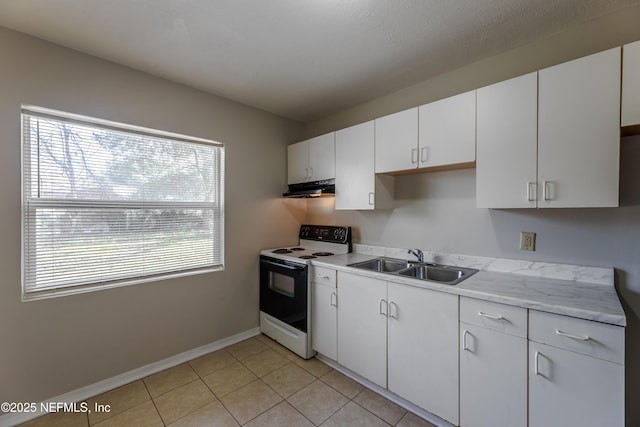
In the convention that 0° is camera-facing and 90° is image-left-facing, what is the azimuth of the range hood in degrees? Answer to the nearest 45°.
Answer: approximately 45°

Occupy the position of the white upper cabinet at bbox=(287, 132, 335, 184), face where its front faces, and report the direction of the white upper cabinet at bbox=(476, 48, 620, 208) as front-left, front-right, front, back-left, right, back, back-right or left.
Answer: left

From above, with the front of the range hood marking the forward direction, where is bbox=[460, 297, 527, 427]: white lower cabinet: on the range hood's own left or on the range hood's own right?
on the range hood's own left

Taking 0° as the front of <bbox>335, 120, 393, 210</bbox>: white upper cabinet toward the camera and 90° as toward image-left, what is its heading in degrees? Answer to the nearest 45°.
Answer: approximately 45°

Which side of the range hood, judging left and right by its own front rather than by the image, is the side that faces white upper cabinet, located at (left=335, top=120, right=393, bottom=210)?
left

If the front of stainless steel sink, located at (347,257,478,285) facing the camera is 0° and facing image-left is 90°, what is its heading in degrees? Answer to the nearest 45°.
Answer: approximately 45°

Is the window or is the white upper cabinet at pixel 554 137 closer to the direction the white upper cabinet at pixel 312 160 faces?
the window

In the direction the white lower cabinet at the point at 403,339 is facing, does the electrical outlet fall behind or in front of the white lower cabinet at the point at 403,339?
behind

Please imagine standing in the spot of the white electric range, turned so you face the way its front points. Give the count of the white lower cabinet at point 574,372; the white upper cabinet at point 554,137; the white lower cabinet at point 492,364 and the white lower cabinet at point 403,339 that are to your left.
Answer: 4

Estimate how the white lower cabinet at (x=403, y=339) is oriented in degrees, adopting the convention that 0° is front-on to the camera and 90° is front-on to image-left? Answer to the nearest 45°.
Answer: approximately 45°
